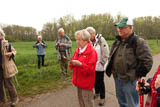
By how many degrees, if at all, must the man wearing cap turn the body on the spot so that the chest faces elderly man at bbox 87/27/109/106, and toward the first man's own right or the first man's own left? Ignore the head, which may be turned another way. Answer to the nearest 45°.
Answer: approximately 90° to the first man's own right

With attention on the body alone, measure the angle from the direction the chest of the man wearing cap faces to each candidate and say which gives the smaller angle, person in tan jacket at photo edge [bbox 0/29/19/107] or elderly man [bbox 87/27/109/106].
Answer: the person in tan jacket at photo edge

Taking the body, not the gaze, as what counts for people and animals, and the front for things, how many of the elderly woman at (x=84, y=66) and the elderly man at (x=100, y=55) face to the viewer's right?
0

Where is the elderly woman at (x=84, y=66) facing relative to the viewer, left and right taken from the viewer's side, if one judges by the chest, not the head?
facing the viewer and to the left of the viewer

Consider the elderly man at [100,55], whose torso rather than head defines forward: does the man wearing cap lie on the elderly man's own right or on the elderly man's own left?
on the elderly man's own left

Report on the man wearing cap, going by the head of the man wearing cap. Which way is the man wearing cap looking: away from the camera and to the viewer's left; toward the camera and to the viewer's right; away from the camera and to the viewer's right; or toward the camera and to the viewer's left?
toward the camera and to the viewer's left

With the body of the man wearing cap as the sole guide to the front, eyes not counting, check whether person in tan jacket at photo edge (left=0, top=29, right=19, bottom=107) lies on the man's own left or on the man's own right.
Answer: on the man's own right

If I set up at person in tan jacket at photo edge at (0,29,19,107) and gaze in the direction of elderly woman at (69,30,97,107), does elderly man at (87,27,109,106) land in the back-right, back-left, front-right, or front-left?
front-left

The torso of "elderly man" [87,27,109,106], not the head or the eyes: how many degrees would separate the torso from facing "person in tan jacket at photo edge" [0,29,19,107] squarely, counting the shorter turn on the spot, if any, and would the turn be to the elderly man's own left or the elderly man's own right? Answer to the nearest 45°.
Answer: approximately 45° to the elderly man's own right

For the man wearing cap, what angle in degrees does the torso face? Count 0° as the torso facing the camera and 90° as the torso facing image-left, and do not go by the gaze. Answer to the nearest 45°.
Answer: approximately 45°
